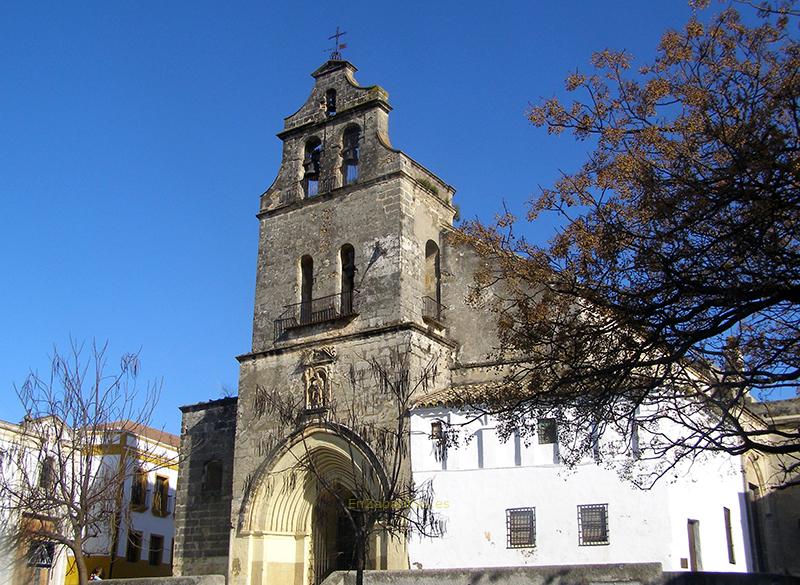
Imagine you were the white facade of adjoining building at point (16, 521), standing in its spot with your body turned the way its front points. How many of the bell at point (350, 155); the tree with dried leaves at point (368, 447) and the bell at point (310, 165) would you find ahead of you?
3

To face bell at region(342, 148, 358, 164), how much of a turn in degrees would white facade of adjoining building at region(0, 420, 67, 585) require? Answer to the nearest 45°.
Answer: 0° — it already faces it

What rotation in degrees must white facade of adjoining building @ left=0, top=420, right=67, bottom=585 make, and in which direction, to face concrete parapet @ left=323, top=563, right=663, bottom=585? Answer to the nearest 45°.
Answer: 0° — it already faces it

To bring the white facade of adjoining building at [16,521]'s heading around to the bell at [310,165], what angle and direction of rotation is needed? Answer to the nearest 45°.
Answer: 0° — it already faces it

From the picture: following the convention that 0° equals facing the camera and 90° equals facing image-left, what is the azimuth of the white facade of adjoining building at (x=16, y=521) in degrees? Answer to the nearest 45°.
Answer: approximately 315°

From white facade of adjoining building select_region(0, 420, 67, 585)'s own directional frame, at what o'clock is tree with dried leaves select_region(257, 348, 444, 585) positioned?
The tree with dried leaves is roughly at 12 o'clock from the white facade of adjoining building.
